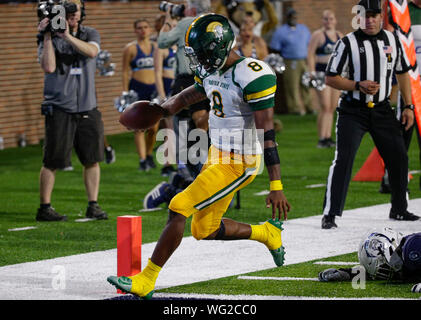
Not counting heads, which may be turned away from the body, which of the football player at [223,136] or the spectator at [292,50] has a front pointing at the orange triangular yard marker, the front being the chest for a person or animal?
the spectator

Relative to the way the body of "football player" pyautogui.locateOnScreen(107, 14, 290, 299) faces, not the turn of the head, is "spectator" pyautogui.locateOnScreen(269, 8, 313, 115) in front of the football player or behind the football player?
behind

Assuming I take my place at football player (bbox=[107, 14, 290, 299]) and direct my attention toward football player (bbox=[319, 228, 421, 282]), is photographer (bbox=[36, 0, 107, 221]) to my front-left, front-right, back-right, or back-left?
back-left

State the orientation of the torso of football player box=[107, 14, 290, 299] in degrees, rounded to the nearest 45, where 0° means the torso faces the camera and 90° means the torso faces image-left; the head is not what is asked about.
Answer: approximately 45°

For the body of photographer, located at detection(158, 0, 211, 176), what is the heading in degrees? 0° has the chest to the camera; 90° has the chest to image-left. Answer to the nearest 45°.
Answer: approximately 90°

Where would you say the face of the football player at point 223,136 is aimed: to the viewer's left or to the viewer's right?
to the viewer's left

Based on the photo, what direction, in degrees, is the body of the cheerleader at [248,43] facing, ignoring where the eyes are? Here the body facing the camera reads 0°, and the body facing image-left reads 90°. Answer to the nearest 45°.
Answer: approximately 0°
